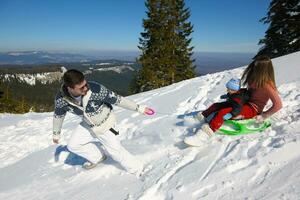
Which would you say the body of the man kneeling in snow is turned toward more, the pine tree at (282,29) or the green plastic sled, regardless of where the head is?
the green plastic sled

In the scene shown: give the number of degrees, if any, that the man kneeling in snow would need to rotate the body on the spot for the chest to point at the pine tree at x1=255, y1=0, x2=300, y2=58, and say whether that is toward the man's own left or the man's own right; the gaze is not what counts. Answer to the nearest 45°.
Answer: approximately 135° to the man's own left

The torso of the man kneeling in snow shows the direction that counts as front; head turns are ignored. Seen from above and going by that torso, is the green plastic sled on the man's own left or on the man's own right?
on the man's own left

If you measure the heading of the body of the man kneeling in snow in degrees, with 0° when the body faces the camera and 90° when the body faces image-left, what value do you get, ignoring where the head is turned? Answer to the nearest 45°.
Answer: approximately 0°

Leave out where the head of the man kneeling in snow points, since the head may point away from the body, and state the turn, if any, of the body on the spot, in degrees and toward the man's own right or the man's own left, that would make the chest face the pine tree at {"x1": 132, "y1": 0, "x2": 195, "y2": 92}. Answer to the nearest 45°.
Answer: approximately 180°

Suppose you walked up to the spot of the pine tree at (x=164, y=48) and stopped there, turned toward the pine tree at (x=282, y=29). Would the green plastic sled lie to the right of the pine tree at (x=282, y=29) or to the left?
right
